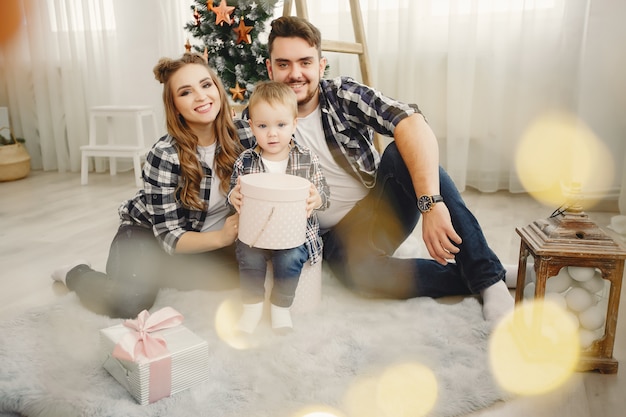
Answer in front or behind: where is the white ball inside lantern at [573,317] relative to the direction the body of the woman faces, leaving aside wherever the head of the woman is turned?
in front

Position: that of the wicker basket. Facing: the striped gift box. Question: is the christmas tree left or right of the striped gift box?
left

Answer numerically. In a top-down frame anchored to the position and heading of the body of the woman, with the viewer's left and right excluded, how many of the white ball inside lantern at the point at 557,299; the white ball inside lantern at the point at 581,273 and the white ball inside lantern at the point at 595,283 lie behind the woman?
0

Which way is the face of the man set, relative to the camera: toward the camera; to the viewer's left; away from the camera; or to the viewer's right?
toward the camera

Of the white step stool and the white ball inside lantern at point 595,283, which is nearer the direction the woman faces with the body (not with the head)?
the white ball inside lantern

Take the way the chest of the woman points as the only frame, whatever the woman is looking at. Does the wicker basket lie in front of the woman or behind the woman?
behind

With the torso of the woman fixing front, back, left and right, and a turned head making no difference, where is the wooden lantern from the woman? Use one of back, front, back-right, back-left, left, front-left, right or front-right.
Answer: front

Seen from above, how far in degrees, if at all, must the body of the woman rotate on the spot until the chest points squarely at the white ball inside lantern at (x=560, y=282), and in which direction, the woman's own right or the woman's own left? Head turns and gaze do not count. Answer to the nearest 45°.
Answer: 0° — they already face it

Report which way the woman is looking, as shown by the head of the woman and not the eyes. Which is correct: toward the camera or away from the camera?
toward the camera

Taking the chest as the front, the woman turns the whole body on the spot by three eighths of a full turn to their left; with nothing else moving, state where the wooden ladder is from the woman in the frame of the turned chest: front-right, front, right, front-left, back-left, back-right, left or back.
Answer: front-right

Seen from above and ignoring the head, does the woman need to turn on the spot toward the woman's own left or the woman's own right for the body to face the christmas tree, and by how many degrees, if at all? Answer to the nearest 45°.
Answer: approximately 135° to the woman's own left

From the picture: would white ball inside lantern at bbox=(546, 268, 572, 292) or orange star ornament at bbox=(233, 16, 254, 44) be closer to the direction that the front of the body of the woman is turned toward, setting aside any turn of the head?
the white ball inside lantern

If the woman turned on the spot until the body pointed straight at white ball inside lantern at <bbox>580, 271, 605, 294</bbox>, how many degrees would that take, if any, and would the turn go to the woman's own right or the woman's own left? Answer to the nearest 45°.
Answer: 0° — they already face it

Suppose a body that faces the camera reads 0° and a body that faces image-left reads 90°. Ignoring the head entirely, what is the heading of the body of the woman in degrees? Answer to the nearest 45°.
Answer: approximately 315°
